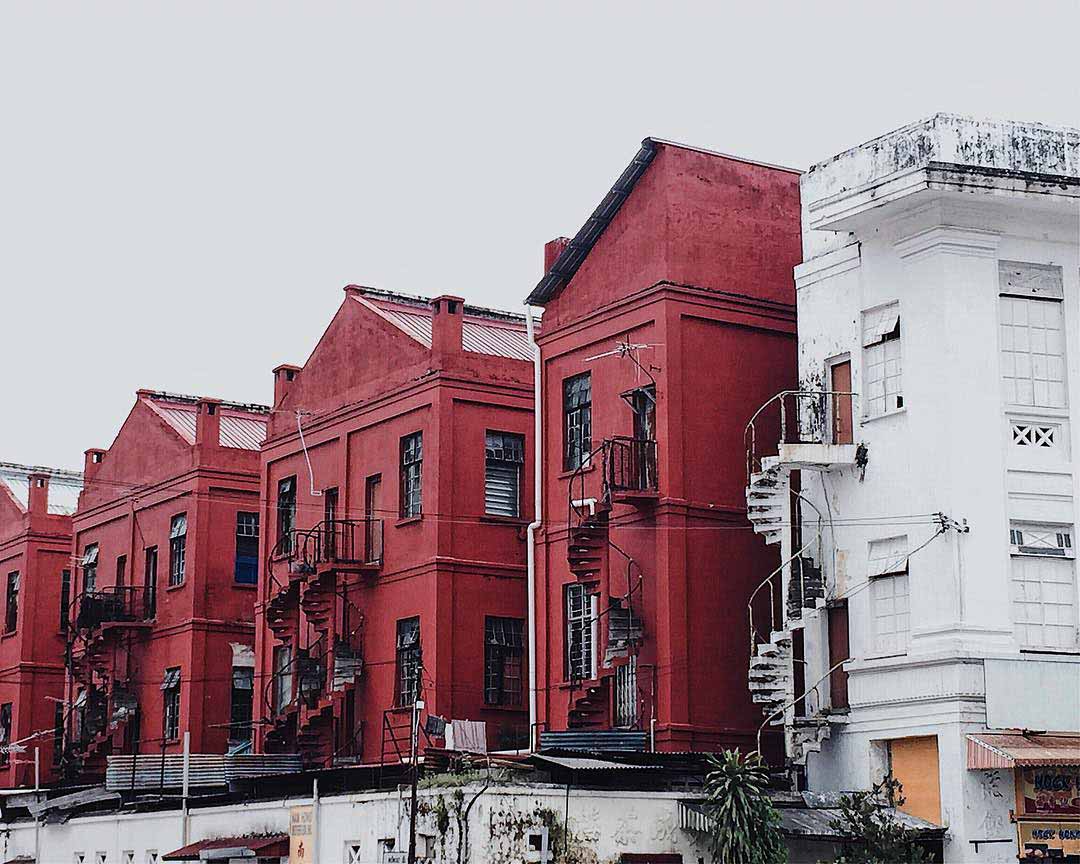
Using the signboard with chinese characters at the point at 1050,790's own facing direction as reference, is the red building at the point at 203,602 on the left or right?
on its right

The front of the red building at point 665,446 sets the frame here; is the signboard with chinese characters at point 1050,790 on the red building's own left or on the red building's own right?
on the red building's own left

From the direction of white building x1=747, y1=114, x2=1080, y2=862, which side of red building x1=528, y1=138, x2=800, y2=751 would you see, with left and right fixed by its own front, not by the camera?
left

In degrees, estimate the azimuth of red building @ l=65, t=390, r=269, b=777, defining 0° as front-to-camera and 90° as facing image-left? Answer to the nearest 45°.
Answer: approximately 45°

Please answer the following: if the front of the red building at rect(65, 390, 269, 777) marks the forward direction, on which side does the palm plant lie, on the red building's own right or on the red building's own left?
on the red building's own left

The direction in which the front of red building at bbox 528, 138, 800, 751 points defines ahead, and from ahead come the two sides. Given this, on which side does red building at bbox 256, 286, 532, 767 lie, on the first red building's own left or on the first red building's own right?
on the first red building's own right

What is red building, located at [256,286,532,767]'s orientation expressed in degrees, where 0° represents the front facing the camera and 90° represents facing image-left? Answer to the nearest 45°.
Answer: approximately 45°

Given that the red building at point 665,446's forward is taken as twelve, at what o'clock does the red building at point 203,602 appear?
the red building at point 203,602 is roughly at 3 o'clock from the red building at point 665,446.

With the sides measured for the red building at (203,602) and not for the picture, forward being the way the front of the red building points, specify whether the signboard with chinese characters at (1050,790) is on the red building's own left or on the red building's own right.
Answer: on the red building's own left
